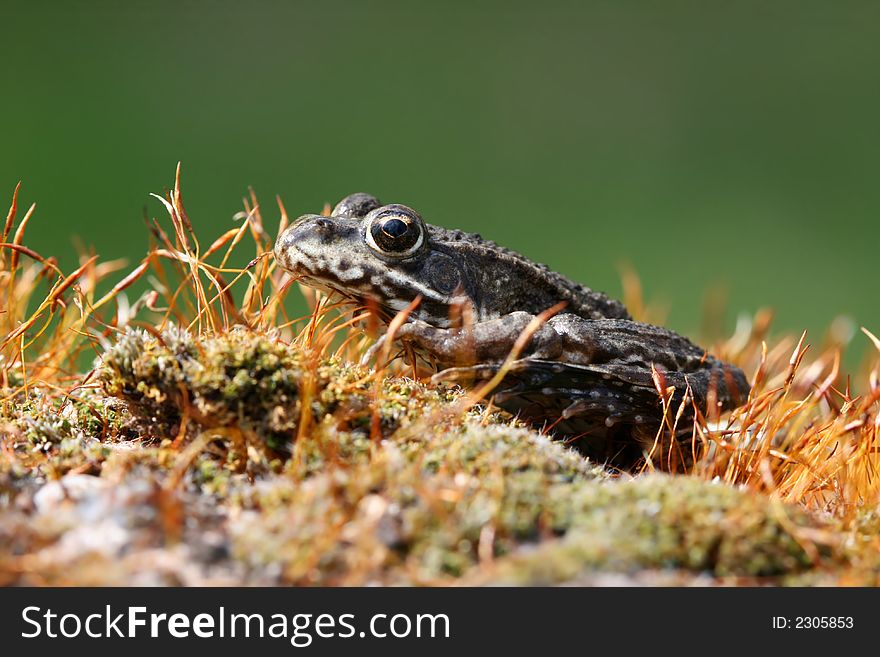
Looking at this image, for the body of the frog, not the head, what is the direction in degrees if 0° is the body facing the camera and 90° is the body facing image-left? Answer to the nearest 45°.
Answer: approximately 90°
